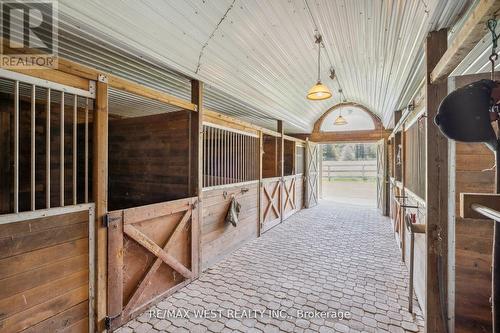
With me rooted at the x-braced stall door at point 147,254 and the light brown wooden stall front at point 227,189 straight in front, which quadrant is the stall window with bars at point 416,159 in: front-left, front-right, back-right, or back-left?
front-right

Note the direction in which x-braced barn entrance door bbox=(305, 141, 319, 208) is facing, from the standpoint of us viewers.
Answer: facing the viewer and to the right of the viewer

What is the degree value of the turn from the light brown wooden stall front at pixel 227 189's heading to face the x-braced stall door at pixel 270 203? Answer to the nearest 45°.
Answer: approximately 90° to its left

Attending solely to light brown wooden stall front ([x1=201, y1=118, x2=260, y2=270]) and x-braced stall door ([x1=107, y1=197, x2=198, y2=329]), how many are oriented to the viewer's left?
0

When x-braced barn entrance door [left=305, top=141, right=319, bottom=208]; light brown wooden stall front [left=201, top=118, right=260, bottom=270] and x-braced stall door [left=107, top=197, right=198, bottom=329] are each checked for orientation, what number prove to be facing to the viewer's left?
0

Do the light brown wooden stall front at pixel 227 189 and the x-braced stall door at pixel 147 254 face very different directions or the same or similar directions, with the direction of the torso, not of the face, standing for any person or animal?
same or similar directions

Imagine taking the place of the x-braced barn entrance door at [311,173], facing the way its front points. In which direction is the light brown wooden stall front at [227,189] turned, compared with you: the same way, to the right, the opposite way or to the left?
the same way

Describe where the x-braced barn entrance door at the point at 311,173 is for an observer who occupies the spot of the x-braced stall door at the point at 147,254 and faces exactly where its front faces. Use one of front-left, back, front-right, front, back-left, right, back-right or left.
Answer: left

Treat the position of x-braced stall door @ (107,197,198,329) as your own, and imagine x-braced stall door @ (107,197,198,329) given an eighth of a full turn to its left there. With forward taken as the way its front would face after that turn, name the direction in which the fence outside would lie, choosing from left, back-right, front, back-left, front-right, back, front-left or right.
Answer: front-left

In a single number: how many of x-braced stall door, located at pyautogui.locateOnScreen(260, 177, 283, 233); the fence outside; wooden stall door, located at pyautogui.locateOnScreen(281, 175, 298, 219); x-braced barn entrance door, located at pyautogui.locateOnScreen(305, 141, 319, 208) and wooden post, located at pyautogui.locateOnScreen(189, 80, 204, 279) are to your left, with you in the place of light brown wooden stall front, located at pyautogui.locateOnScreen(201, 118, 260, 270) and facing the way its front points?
4

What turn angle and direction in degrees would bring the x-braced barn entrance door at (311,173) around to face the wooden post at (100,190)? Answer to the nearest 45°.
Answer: approximately 45° to its right

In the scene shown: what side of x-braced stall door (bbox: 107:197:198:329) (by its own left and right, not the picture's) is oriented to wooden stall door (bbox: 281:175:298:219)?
left

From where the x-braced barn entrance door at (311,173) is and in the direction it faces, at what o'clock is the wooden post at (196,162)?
The wooden post is roughly at 2 o'clock from the x-braced barn entrance door.

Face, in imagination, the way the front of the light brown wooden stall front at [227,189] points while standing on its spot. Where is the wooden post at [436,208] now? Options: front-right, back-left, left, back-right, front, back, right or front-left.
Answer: front

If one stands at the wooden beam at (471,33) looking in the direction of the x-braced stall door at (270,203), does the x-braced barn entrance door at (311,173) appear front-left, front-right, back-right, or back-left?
front-right

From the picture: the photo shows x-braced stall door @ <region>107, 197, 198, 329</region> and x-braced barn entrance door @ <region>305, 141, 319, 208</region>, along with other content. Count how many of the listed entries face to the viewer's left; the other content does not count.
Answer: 0

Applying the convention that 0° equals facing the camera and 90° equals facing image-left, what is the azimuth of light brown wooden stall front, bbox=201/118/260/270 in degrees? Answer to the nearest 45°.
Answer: approximately 315°
